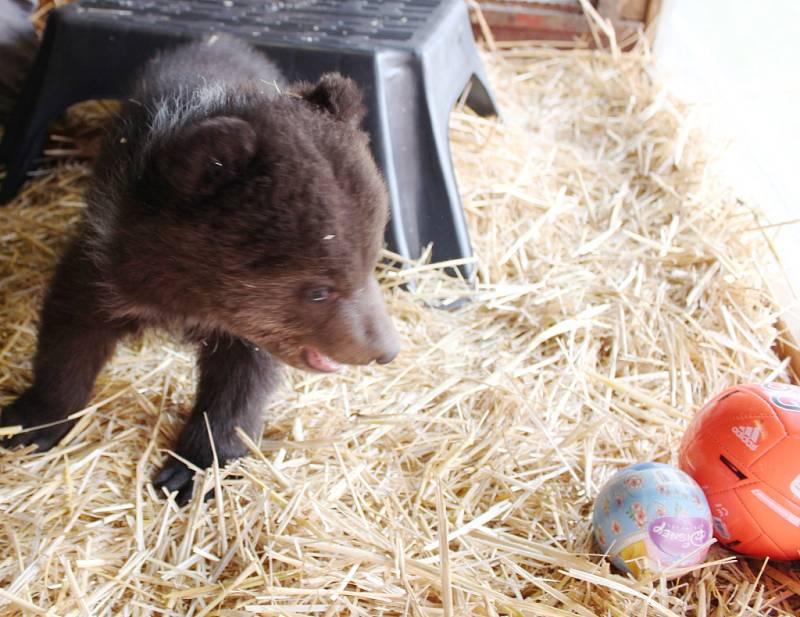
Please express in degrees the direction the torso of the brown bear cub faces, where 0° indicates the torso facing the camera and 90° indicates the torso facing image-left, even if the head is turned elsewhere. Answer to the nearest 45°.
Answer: approximately 0°

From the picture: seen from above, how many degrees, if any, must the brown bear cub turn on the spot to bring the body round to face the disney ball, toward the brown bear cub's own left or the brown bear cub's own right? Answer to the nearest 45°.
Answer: approximately 45° to the brown bear cub's own left

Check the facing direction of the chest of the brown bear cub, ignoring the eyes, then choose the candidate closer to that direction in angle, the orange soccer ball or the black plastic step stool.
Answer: the orange soccer ball

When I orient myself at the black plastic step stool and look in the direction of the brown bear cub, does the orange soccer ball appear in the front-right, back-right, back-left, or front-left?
front-left

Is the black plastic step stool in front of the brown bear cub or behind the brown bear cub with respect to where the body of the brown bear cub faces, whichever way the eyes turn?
behind

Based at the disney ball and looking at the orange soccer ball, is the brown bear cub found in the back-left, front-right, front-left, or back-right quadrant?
back-left

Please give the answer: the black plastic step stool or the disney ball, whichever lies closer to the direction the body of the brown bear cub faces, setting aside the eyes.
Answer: the disney ball
